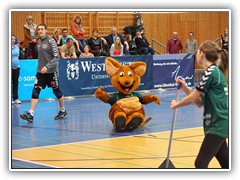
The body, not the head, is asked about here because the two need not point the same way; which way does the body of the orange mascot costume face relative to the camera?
toward the camera

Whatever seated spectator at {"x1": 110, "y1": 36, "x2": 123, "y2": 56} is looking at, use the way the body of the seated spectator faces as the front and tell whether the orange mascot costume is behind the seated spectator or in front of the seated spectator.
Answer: in front

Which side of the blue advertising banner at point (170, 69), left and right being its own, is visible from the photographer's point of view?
front

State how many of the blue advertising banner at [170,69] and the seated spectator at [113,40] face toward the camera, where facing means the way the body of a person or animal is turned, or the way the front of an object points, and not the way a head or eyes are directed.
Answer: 2

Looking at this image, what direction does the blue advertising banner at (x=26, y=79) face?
toward the camera

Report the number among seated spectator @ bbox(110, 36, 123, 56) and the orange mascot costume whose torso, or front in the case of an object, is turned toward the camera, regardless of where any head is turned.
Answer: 2

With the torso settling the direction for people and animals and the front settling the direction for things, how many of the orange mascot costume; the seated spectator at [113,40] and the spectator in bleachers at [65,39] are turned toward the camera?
3

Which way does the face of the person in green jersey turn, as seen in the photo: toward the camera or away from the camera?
away from the camera

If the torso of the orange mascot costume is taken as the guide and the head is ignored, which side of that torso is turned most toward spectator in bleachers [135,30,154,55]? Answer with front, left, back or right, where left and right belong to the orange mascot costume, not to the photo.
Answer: back

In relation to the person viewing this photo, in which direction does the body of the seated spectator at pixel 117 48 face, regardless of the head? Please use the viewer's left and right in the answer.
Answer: facing the viewer

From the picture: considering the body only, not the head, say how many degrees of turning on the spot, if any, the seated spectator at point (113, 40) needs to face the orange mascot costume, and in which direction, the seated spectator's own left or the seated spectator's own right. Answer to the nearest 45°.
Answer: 0° — they already face them
